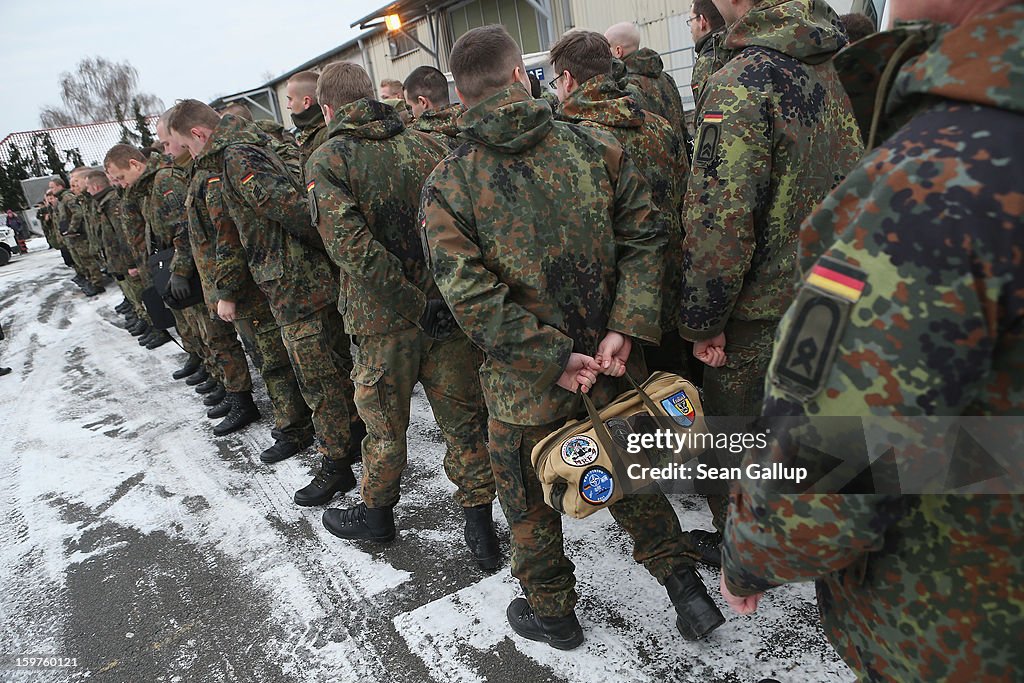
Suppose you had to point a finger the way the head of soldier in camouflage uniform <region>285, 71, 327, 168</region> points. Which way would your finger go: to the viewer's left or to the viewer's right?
to the viewer's left

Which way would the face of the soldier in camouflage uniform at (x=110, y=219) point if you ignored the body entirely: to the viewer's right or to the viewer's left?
to the viewer's left

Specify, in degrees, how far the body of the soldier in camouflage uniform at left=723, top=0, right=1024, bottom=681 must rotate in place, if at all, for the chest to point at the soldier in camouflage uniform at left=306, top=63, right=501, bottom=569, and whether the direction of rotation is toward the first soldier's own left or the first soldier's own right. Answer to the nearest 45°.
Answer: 0° — they already face them

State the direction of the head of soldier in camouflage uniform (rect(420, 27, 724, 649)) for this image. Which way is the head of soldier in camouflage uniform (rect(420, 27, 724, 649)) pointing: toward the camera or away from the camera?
away from the camera

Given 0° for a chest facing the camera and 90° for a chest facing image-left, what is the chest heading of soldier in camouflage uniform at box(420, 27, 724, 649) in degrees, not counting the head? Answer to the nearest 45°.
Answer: approximately 135°

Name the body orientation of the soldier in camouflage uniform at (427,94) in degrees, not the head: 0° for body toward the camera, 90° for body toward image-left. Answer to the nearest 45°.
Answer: approximately 135°

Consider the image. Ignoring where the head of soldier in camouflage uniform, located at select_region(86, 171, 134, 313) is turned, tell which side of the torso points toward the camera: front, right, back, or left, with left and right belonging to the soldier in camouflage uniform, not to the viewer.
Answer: left

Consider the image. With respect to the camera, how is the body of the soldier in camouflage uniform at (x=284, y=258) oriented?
to the viewer's left

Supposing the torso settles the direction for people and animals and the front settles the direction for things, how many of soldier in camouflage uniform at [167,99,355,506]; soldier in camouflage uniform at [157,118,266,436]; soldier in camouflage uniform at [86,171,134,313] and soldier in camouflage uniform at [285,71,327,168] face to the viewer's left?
4
